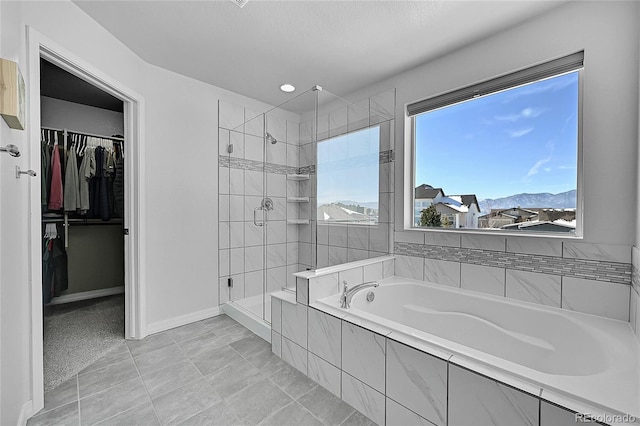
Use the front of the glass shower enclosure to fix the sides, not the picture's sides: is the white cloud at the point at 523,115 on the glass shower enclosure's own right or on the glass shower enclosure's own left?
on the glass shower enclosure's own left

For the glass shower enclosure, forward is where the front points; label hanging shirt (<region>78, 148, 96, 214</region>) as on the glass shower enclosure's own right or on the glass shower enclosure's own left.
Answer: on the glass shower enclosure's own right

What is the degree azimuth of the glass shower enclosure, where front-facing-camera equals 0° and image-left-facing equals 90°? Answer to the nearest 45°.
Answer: approximately 45°

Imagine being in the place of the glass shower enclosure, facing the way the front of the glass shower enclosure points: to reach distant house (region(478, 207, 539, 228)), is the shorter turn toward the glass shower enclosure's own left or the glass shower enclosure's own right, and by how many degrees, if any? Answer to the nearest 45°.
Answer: approximately 135° to the glass shower enclosure's own left

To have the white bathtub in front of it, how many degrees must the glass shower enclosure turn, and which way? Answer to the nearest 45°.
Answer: approximately 90° to its left

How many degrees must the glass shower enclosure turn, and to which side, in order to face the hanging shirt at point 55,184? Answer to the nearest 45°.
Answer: approximately 45° to its right

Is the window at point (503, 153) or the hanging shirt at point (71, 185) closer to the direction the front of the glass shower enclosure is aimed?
the hanging shirt

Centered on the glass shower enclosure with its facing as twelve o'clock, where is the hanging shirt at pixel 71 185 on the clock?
The hanging shirt is roughly at 2 o'clock from the glass shower enclosure.
